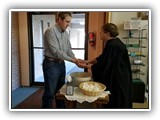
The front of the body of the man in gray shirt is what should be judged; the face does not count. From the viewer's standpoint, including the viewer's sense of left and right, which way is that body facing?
facing the viewer and to the right of the viewer

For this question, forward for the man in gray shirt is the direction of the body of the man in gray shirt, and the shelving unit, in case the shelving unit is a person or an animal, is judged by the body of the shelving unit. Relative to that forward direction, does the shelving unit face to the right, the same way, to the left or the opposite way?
to the right

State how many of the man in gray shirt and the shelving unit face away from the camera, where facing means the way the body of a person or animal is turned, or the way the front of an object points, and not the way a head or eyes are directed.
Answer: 0

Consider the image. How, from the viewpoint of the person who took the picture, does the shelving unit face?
facing the viewer and to the left of the viewer
